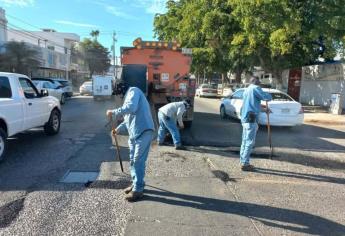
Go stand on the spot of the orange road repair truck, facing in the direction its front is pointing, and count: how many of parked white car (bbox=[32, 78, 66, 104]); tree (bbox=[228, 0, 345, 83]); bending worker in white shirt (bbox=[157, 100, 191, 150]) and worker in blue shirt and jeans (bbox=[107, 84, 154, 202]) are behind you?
2

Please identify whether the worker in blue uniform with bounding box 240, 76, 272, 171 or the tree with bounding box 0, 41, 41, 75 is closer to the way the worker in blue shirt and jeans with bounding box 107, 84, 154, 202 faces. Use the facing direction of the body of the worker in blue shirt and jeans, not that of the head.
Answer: the tree

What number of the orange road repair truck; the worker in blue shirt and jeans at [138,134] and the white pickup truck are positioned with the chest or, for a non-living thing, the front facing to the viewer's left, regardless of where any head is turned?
1

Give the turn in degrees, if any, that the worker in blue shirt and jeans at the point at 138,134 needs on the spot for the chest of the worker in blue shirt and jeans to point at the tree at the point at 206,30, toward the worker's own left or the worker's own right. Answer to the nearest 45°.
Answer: approximately 90° to the worker's own right

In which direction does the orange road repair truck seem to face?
away from the camera

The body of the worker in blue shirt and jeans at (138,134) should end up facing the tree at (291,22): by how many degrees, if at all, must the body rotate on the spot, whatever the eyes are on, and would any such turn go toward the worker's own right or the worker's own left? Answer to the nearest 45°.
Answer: approximately 135° to the worker's own right

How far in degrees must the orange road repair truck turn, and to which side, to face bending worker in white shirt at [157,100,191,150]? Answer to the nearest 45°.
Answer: approximately 180°
